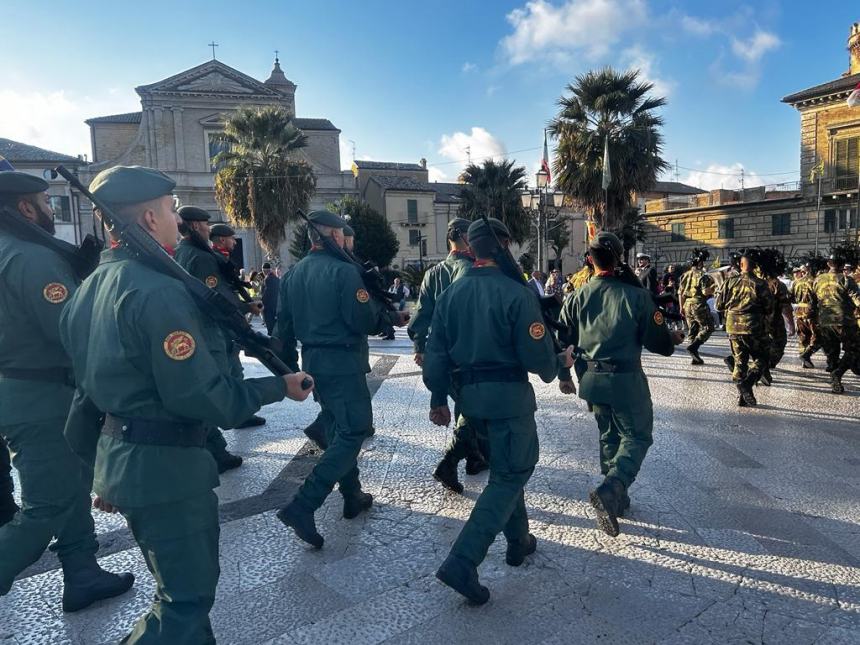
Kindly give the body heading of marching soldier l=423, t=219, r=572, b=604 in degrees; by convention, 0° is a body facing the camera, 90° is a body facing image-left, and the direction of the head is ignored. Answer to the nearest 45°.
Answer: approximately 225°

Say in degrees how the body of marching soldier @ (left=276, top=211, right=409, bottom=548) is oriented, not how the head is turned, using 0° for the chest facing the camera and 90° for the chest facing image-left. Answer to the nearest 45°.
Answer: approximately 225°

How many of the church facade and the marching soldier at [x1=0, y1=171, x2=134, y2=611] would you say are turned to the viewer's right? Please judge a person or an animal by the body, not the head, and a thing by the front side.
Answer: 1

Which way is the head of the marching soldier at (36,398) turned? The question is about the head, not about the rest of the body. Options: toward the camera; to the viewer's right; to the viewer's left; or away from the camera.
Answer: to the viewer's right

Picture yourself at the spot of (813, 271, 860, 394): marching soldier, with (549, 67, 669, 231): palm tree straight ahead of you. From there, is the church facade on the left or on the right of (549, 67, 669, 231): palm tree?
left

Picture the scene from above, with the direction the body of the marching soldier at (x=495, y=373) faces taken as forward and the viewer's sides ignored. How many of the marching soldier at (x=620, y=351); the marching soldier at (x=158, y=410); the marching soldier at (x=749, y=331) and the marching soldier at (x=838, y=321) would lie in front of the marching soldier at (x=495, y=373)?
3

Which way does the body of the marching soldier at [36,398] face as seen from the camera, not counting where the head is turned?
to the viewer's right

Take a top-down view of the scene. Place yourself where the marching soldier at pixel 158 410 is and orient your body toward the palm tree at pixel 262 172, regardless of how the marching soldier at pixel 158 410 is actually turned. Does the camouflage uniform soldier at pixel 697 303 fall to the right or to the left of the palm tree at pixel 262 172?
right

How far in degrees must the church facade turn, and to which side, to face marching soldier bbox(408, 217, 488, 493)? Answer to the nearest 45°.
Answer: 0° — it already faces them

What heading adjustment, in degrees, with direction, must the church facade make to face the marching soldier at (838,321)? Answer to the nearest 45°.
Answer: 0° — it already faces them

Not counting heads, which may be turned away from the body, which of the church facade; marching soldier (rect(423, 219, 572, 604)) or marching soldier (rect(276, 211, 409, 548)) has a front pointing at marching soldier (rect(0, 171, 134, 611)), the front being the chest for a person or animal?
the church facade

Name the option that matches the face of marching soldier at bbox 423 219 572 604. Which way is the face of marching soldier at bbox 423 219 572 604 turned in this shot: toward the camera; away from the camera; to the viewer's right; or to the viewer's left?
away from the camera
